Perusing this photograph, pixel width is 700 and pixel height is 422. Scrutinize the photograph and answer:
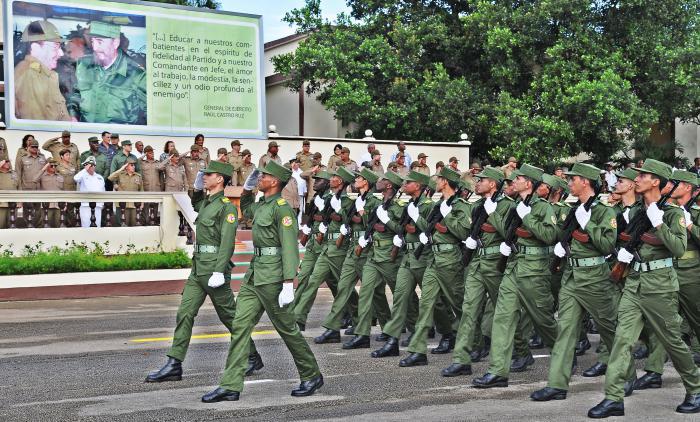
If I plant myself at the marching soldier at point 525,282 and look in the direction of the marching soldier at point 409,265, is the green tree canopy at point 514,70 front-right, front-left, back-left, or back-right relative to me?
front-right

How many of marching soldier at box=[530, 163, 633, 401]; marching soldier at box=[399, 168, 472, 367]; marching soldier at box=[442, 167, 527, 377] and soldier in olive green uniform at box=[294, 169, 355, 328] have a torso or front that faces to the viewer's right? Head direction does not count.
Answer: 0

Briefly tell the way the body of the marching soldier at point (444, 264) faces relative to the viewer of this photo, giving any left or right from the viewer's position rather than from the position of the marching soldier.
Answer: facing the viewer and to the left of the viewer

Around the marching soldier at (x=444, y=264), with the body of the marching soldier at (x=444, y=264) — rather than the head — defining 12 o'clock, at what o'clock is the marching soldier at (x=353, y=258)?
the marching soldier at (x=353, y=258) is roughly at 3 o'clock from the marching soldier at (x=444, y=264).

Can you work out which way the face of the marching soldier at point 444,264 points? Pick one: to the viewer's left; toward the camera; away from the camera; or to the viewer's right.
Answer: to the viewer's left

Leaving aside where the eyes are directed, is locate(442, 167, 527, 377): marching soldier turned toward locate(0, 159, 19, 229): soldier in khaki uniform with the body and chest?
no

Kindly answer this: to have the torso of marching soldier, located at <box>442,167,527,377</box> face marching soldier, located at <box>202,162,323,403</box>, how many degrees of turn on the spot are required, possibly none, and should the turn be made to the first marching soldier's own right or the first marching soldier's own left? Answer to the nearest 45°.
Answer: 0° — they already face them

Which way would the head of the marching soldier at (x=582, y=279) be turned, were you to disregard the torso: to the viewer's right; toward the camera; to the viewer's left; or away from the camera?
to the viewer's left

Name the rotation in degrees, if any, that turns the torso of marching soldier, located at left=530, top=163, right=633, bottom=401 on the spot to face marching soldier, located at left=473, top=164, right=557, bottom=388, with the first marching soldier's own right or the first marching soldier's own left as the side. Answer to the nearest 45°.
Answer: approximately 90° to the first marching soldier's own right

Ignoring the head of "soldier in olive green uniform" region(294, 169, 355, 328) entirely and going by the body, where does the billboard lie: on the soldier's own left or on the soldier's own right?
on the soldier's own right

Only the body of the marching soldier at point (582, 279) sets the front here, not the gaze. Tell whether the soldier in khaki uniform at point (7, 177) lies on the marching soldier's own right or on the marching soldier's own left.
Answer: on the marching soldier's own right

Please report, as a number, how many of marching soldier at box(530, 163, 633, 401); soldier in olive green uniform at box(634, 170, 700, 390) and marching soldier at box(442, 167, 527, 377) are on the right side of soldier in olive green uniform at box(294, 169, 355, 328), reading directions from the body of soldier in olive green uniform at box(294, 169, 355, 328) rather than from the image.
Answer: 0

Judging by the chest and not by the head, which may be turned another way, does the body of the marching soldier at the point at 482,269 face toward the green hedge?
no

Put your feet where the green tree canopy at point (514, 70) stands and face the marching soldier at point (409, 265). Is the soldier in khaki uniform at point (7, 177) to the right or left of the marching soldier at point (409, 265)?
right

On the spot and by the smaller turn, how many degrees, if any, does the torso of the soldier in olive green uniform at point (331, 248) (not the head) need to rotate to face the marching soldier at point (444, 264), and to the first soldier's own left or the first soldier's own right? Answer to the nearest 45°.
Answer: approximately 90° to the first soldier's own left

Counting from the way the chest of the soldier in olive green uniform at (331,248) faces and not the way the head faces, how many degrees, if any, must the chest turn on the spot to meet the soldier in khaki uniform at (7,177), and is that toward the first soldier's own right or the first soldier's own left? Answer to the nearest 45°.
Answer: approximately 90° to the first soldier's own right

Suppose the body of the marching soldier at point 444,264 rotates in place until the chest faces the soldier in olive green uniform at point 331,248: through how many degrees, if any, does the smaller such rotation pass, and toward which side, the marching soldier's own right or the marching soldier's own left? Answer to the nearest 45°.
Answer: approximately 90° to the marching soldier's own right
